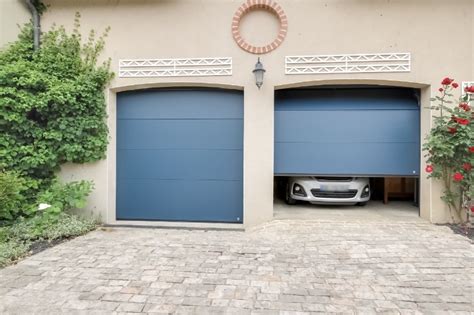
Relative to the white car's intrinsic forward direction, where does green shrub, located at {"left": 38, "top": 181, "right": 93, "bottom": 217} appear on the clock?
The green shrub is roughly at 2 o'clock from the white car.

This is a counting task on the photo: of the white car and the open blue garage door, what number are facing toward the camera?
2

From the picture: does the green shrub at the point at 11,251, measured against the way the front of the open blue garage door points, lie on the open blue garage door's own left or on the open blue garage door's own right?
on the open blue garage door's own right

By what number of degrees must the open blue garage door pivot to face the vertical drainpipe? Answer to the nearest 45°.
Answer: approximately 90° to its right

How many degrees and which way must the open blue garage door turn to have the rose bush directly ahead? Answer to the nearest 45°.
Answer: approximately 90° to its left

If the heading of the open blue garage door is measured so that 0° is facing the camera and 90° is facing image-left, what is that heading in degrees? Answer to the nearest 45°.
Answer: approximately 0°
